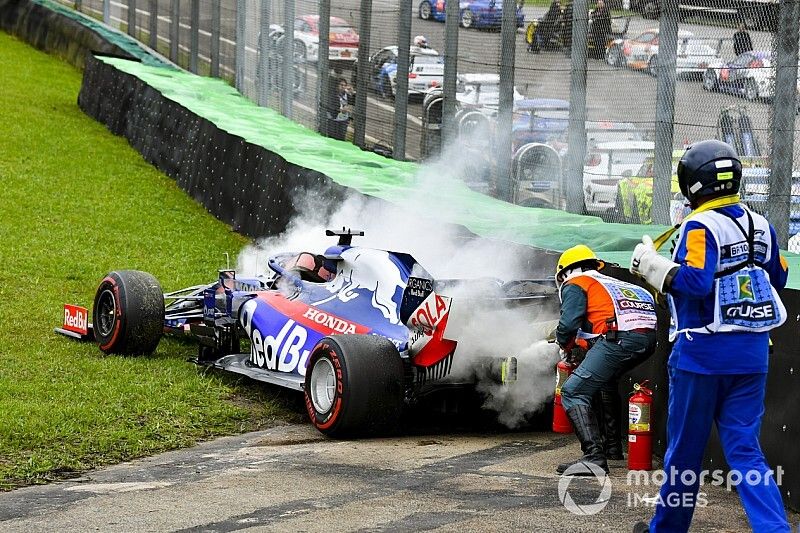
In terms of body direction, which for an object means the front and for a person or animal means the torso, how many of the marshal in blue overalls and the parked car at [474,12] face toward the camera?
0

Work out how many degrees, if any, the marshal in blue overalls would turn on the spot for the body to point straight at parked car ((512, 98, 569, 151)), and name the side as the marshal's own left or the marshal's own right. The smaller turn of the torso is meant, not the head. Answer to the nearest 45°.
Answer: approximately 45° to the marshal's own right

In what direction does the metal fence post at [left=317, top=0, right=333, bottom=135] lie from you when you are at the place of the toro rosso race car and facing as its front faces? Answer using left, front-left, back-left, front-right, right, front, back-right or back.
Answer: front-right

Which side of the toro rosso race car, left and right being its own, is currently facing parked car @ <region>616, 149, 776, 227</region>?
right

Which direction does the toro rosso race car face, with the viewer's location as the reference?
facing away from the viewer and to the left of the viewer

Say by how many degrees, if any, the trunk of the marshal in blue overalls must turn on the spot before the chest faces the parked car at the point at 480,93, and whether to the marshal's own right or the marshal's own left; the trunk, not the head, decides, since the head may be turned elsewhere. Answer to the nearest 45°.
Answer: approximately 45° to the marshal's own right

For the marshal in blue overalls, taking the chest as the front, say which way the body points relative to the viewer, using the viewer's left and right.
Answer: facing away from the viewer and to the left of the viewer

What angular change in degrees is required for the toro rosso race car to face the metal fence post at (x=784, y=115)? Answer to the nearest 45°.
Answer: approximately 135° to its right

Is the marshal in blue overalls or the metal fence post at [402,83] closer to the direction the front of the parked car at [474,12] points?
the metal fence post

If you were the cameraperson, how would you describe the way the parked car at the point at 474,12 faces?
facing away from the viewer and to the left of the viewer
